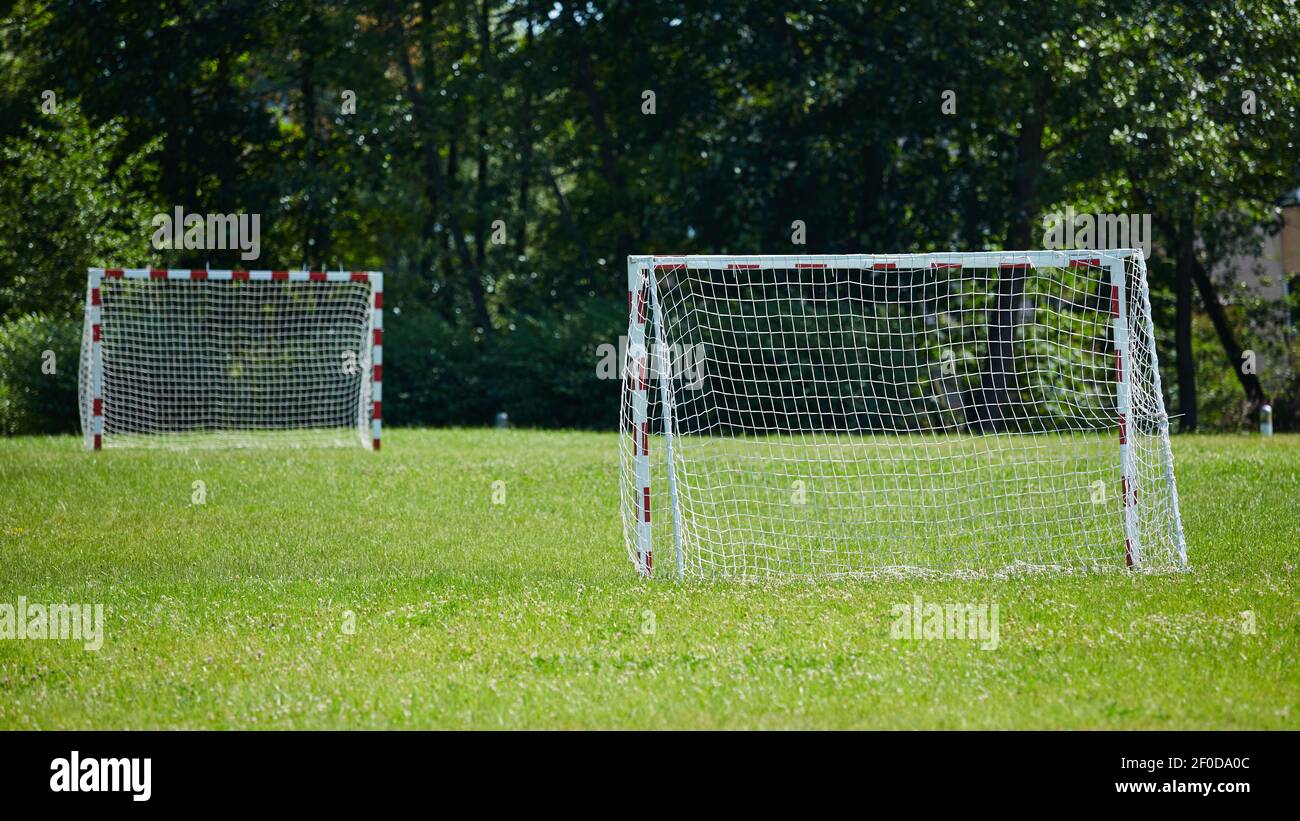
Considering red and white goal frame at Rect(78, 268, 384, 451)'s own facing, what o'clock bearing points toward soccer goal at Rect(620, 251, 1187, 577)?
The soccer goal is roughly at 11 o'clock from the red and white goal frame.

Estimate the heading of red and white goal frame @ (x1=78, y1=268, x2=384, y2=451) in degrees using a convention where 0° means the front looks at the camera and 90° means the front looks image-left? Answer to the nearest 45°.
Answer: approximately 0°
